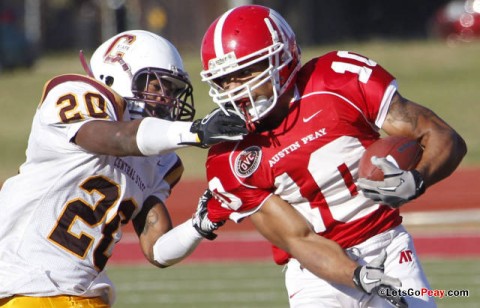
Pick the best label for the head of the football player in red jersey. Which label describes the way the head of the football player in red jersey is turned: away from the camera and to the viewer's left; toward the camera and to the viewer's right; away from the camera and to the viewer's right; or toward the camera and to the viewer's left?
toward the camera and to the viewer's left

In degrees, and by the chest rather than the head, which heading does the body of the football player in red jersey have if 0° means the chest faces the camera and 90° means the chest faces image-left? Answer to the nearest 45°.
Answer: approximately 0°
